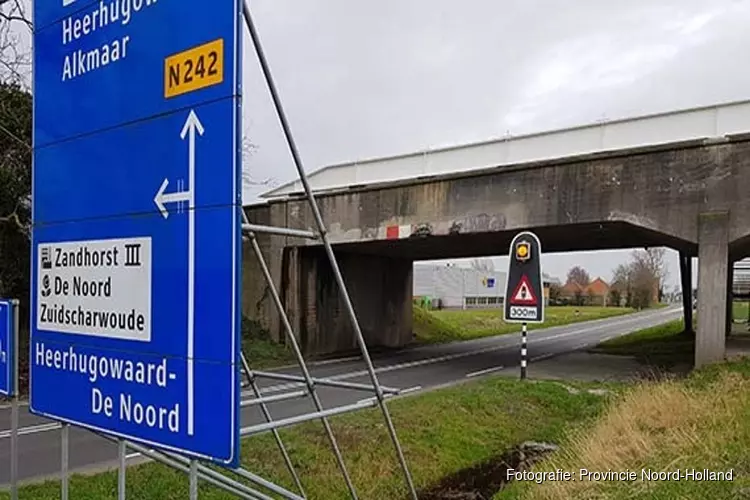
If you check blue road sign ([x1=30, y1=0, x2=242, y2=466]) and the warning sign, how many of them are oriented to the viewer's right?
0

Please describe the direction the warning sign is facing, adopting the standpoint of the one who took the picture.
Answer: facing the viewer

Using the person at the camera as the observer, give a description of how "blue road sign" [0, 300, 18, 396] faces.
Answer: facing the viewer and to the left of the viewer

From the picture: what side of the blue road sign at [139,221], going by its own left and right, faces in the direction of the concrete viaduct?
back

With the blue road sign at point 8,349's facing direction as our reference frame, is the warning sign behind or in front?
behind

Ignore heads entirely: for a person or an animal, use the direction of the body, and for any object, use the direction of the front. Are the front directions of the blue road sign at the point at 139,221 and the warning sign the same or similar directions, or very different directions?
same or similar directions

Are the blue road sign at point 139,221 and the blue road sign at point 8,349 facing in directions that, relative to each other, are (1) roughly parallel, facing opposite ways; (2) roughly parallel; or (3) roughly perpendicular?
roughly parallel

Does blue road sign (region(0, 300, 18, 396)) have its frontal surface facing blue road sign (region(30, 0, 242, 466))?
no

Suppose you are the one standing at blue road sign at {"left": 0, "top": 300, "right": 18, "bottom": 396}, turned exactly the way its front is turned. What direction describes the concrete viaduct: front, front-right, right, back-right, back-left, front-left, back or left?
back

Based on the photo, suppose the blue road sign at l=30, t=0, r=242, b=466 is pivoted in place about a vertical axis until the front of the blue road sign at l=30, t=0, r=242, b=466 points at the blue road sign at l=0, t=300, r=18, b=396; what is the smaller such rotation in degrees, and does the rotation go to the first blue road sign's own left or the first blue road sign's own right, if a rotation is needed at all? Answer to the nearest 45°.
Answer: approximately 90° to the first blue road sign's own right

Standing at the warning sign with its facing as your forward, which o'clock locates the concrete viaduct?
The concrete viaduct is roughly at 6 o'clock from the warning sign.

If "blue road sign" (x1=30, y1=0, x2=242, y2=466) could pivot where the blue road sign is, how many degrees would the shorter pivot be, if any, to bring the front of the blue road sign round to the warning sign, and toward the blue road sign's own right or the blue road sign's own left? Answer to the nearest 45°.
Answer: approximately 180°

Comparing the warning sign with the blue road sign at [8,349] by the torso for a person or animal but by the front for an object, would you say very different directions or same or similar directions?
same or similar directions

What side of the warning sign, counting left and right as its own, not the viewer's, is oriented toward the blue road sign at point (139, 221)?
front
